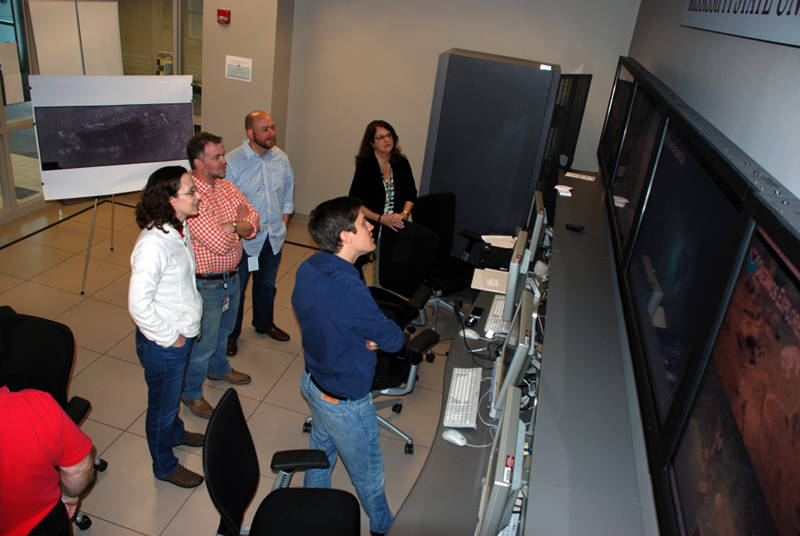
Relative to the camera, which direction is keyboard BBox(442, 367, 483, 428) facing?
to the viewer's left

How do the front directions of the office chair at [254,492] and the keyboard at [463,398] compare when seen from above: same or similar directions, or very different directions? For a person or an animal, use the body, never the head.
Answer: very different directions

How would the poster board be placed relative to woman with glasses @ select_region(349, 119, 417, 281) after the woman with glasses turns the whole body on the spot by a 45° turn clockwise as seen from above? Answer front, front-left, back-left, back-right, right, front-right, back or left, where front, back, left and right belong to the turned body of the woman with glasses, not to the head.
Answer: right

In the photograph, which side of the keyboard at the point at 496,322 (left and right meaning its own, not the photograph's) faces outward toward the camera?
left

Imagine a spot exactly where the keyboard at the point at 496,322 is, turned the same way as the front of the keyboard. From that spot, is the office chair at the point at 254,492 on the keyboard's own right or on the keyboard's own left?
on the keyboard's own left

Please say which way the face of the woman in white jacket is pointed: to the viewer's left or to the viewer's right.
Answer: to the viewer's right

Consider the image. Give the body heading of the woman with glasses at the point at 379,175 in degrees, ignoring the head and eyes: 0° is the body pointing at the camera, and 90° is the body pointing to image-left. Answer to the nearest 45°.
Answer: approximately 315°

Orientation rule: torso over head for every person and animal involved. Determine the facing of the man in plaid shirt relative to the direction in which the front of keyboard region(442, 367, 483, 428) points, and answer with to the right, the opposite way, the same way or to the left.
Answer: the opposite way

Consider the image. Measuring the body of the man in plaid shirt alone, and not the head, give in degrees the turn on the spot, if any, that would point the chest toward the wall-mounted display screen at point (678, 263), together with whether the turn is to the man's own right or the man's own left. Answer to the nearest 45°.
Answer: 0° — they already face it

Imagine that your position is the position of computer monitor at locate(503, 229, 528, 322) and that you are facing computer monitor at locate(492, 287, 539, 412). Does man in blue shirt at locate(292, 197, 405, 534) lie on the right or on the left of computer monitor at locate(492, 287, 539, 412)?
right

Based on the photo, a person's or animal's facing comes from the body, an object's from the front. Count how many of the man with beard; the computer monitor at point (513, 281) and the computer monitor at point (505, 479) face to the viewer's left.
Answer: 2
